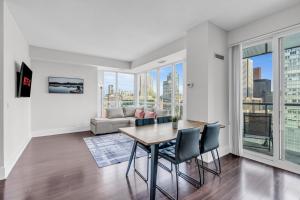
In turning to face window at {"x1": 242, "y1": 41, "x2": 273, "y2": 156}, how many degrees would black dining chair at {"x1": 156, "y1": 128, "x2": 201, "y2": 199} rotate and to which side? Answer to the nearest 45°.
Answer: approximately 90° to its right

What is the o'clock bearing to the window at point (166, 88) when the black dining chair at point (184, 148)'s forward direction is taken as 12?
The window is roughly at 1 o'clock from the black dining chair.

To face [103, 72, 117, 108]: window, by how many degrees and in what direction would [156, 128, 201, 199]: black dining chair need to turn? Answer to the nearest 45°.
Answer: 0° — it already faces it

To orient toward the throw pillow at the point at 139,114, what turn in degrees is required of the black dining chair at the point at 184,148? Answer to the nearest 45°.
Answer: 0° — it already faces it

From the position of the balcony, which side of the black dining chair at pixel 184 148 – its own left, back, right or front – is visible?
right

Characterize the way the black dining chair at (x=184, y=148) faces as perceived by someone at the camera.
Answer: facing away from the viewer and to the left of the viewer

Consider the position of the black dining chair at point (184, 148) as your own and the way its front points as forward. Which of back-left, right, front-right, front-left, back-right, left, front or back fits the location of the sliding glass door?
right

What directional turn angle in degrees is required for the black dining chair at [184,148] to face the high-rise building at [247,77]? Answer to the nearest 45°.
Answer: approximately 90° to its right

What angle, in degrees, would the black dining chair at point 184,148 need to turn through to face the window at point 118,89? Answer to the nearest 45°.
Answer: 0° — it already faces it

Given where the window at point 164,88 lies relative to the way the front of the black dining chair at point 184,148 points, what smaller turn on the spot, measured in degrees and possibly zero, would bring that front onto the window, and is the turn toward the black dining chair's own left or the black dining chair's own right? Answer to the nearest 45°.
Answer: approximately 45° to the black dining chair's own right

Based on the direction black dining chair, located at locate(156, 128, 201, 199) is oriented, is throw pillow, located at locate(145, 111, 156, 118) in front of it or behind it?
in front
